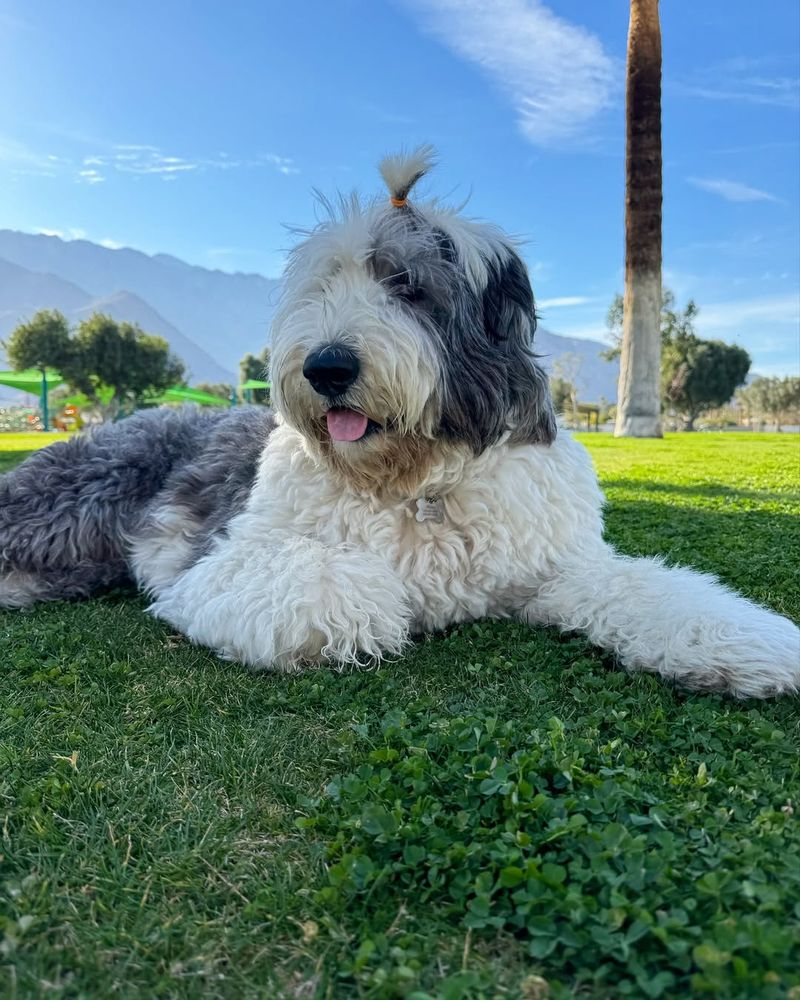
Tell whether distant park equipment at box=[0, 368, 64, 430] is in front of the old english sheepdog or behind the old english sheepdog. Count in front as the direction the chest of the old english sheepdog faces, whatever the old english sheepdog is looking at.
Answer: behind

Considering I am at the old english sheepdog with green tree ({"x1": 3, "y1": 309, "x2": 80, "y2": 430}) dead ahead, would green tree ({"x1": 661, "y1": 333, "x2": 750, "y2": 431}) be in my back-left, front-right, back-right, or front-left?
front-right

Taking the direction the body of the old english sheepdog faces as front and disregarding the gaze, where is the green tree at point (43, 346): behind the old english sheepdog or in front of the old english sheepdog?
behind

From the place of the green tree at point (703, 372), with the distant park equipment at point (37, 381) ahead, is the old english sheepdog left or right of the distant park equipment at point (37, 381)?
left

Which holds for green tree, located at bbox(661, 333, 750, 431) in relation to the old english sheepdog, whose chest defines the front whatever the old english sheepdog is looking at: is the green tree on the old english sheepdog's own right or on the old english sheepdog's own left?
on the old english sheepdog's own left

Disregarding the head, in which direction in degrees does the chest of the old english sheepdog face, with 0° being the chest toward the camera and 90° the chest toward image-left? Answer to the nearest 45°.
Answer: approximately 315°

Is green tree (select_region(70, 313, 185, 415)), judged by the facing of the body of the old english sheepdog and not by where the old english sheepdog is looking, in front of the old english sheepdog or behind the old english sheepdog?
behind
